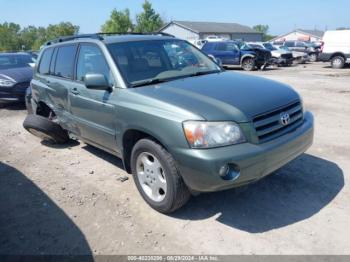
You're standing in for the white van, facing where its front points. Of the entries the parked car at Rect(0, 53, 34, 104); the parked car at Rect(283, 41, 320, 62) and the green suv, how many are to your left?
1

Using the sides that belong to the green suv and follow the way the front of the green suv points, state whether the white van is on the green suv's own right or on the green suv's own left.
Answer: on the green suv's own left

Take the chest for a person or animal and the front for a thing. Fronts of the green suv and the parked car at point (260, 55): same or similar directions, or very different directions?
same or similar directions

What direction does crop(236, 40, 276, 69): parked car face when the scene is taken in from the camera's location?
facing the viewer and to the right of the viewer

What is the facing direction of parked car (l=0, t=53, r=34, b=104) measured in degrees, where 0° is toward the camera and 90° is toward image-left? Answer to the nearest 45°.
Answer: approximately 315°

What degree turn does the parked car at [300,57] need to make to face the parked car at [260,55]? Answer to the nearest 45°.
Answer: approximately 45° to its right

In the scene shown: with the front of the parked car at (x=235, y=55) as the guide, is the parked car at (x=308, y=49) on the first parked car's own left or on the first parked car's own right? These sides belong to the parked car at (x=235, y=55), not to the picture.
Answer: on the first parked car's own left

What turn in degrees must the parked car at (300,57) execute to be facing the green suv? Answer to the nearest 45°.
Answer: approximately 45° to its right

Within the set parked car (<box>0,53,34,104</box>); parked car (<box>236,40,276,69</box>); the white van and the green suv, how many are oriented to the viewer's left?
0

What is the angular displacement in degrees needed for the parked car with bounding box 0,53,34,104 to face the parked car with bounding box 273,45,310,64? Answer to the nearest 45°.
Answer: approximately 90° to its left
